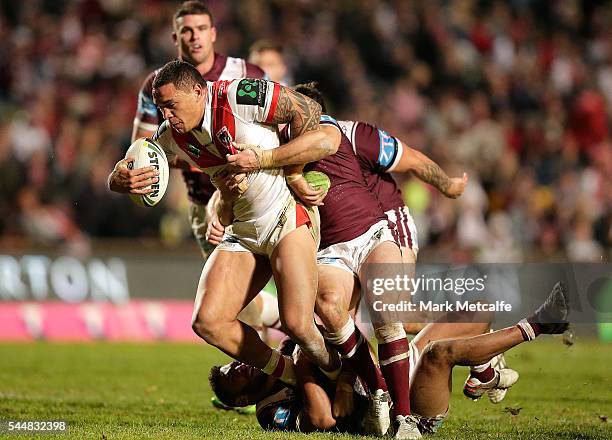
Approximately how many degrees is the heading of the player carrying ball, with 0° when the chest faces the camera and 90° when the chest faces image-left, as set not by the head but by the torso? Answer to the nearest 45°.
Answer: approximately 45°

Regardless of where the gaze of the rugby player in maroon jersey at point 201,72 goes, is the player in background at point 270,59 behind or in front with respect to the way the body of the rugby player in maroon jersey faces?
behind

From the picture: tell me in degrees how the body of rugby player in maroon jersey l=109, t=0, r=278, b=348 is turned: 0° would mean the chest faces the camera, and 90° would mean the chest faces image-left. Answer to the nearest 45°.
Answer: approximately 0°
